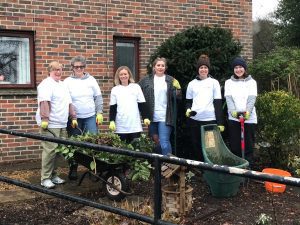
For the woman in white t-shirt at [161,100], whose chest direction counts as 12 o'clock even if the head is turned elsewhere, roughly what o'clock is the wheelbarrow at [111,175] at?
The wheelbarrow is roughly at 1 o'clock from the woman in white t-shirt.

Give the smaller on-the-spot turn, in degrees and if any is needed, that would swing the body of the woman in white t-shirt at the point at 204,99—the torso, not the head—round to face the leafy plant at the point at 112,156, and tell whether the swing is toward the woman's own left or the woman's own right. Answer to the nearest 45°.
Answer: approximately 45° to the woman's own right

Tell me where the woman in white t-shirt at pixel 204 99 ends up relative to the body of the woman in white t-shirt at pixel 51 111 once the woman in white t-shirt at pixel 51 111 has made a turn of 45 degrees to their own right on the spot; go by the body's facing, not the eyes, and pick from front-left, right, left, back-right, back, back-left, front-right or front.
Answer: left

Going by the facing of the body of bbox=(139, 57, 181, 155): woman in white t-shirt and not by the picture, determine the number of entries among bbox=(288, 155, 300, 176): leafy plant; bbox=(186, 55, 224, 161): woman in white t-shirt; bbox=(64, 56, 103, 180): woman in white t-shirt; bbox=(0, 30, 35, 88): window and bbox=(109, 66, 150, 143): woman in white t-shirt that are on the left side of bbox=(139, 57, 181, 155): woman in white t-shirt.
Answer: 2

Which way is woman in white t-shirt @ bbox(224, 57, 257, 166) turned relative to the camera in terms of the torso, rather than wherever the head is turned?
toward the camera

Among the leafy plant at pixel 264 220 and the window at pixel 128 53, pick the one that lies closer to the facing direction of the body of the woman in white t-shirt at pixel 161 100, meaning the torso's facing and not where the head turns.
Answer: the leafy plant

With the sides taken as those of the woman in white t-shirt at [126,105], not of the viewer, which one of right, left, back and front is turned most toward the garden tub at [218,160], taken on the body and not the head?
left

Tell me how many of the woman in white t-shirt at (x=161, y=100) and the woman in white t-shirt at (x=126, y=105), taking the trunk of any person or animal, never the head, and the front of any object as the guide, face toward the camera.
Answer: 2
